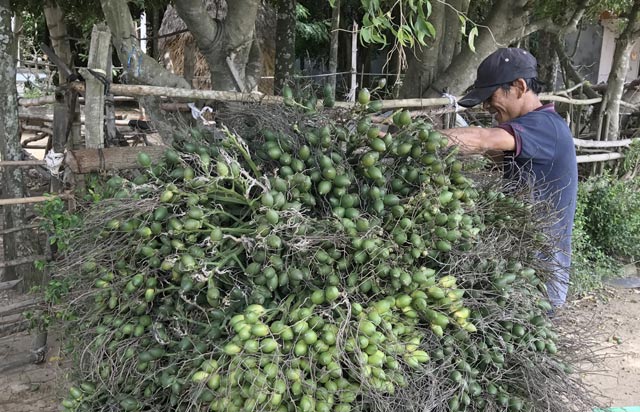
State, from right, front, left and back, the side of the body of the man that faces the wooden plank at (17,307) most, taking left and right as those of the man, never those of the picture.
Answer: front

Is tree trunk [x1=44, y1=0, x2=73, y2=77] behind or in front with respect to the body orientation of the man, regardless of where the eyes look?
in front

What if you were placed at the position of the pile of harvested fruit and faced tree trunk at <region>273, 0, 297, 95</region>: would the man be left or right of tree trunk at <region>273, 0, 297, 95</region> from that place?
right

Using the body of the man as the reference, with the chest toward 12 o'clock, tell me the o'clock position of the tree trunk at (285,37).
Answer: The tree trunk is roughly at 2 o'clock from the man.

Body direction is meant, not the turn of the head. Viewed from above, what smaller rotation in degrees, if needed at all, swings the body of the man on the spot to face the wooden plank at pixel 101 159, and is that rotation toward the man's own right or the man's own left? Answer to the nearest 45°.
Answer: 0° — they already face it

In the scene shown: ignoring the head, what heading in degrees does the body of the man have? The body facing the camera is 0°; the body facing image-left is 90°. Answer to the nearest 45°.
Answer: approximately 90°

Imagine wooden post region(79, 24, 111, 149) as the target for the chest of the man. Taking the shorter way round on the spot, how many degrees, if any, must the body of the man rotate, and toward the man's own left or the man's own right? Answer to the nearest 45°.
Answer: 0° — they already face it
